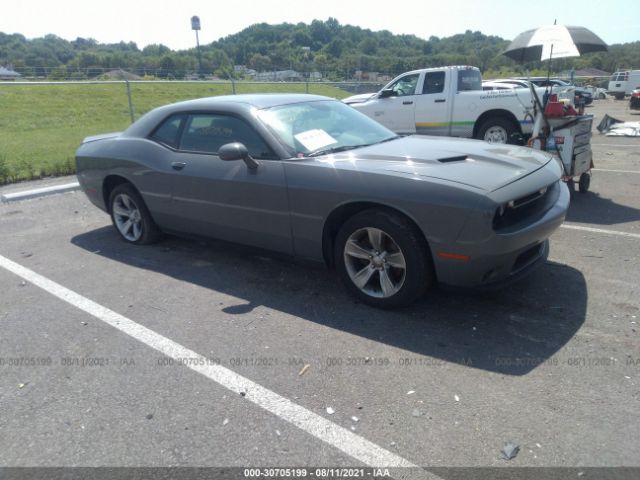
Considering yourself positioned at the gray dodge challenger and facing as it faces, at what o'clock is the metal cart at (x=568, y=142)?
The metal cart is roughly at 9 o'clock from the gray dodge challenger.

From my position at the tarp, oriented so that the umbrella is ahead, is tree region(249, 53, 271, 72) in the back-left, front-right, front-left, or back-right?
back-right

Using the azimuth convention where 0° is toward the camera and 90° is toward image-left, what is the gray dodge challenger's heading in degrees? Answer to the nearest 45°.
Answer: approximately 315°

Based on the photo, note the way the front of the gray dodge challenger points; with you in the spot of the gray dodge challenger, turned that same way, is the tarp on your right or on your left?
on your left

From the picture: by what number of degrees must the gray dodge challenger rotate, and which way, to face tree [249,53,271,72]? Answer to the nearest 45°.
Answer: approximately 135° to its left

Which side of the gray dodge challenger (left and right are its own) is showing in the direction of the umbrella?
left

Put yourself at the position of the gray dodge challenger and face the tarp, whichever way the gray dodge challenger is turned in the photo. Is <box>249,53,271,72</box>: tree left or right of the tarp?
left

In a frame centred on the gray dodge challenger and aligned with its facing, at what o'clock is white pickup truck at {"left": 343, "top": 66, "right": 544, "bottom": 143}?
The white pickup truck is roughly at 8 o'clock from the gray dodge challenger.
